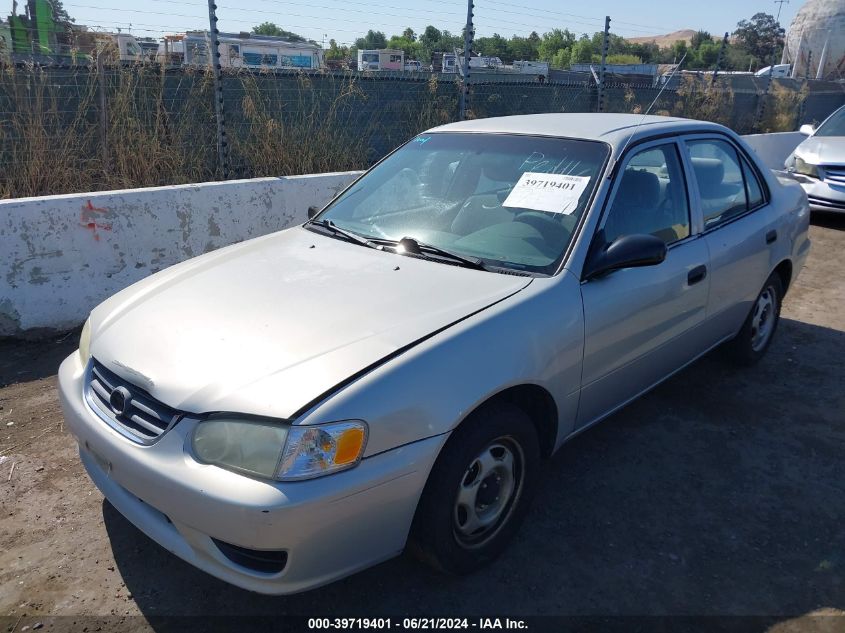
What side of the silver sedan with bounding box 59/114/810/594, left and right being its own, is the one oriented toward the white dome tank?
back

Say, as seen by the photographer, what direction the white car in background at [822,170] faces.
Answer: facing the viewer and to the left of the viewer

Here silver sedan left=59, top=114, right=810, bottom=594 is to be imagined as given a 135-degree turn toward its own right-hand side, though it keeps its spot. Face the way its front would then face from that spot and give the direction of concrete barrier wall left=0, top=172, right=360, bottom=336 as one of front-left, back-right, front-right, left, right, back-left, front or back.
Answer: front-left

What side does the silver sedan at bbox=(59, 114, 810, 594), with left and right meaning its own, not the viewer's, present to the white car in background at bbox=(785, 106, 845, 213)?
back

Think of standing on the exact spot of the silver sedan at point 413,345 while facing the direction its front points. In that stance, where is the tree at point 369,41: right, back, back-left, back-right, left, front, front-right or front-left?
back-right

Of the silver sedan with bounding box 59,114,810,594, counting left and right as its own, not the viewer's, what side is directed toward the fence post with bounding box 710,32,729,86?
back

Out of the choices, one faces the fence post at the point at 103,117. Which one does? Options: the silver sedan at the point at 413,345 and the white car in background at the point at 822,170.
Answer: the white car in background

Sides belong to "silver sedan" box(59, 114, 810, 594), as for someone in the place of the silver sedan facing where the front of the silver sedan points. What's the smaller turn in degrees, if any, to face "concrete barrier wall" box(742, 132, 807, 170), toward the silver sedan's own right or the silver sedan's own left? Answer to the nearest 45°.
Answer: approximately 180°

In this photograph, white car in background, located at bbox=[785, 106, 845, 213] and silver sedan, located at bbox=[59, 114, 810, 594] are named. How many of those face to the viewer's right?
0

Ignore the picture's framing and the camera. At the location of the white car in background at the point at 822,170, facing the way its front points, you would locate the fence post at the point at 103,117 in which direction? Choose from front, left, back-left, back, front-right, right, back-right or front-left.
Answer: front
